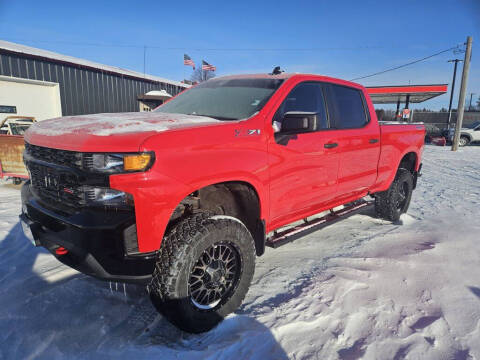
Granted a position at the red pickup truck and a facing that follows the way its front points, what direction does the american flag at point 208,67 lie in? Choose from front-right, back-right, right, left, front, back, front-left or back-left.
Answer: back-right

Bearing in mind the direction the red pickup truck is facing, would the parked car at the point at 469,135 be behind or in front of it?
behind

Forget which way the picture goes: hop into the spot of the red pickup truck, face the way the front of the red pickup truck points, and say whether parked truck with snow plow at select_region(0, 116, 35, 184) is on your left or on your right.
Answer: on your right

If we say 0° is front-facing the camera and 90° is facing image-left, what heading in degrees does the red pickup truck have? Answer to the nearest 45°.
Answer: approximately 45°

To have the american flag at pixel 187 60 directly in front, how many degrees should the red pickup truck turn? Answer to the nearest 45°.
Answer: approximately 135° to its right

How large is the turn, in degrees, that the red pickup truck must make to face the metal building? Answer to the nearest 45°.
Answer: approximately 90° to its right
